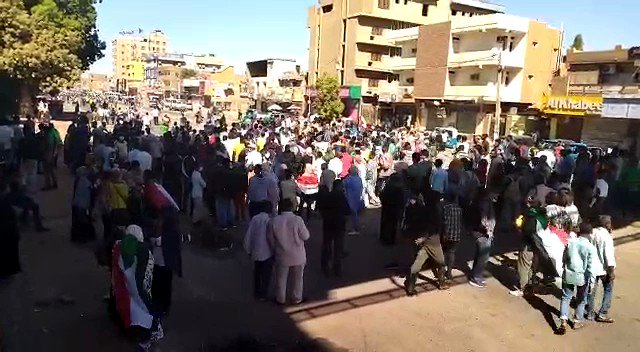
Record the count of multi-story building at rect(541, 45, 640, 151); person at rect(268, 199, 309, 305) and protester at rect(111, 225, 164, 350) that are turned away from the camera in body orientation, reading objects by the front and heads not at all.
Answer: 2

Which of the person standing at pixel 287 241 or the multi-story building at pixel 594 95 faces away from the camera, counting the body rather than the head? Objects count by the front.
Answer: the person standing

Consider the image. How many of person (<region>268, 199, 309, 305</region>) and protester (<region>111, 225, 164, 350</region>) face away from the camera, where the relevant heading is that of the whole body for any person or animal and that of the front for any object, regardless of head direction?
2

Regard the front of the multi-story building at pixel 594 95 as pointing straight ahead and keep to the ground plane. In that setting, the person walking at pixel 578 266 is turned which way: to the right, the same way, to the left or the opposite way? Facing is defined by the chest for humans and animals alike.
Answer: the opposite way

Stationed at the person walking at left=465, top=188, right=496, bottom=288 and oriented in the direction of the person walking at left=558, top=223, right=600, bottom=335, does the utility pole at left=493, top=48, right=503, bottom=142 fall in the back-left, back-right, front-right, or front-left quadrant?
back-left

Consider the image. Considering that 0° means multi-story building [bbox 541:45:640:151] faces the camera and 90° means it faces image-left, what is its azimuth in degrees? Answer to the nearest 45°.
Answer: approximately 45°

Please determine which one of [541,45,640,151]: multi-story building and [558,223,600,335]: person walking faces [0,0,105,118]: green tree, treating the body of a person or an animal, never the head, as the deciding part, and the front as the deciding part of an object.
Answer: the multi-story building

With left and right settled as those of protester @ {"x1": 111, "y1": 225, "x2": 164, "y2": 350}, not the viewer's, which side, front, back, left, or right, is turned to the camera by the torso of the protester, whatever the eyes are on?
back

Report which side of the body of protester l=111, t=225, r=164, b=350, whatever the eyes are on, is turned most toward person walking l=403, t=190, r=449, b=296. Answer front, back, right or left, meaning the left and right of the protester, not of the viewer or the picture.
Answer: right

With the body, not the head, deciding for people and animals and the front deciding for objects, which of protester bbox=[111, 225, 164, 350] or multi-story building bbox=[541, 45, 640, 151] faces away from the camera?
the protester

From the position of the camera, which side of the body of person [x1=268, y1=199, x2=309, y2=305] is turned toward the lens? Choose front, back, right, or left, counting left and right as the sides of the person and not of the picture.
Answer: back

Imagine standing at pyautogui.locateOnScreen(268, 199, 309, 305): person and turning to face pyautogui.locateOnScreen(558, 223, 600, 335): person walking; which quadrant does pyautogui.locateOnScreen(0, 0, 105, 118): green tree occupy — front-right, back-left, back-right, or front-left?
back-left

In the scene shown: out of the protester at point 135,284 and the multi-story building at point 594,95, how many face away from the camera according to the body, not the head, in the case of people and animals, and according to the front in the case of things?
1

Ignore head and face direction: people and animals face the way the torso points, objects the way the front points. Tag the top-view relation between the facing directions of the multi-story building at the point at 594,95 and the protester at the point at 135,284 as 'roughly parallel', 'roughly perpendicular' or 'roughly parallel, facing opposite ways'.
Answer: roughly perpendicular
